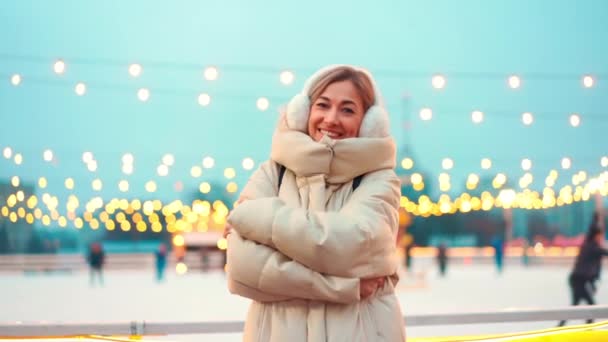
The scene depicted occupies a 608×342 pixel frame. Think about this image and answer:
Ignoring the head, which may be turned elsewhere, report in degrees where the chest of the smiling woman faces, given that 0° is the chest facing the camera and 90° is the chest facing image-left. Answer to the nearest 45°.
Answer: approximately 0°

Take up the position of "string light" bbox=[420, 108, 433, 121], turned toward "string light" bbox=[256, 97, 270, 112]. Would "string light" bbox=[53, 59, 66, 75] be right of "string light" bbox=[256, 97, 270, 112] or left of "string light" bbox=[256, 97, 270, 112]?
left

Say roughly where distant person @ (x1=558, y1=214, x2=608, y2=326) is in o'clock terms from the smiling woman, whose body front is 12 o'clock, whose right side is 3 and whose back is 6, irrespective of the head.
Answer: The distant person is roughly at 7 o'clock from the smiling woman.

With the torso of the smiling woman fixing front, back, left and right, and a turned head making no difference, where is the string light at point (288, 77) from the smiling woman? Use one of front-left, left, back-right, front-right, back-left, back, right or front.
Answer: back

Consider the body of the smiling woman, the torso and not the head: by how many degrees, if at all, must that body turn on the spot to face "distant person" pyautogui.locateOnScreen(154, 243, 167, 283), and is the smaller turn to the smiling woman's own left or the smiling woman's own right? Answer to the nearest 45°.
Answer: approximately 180°
